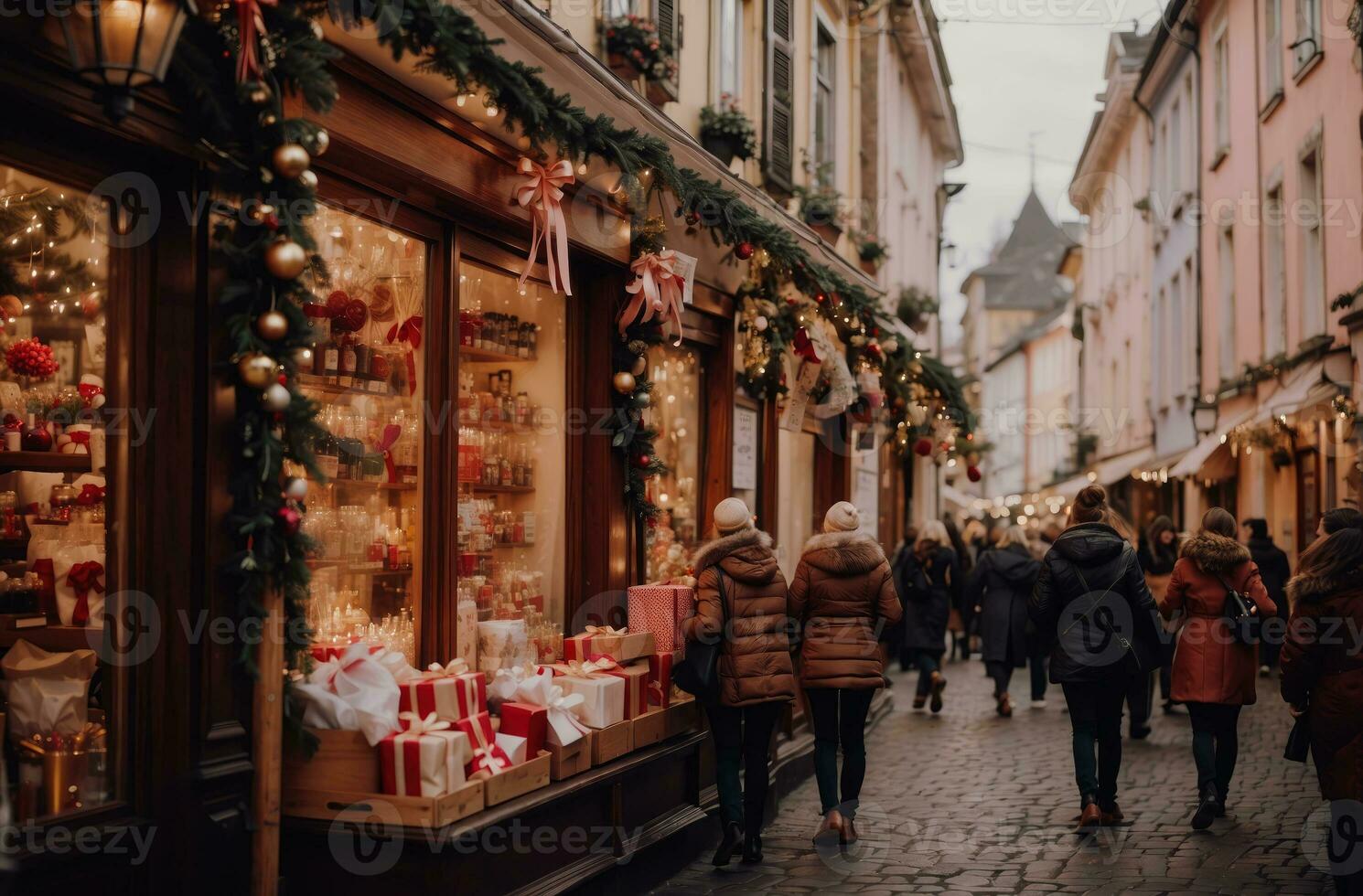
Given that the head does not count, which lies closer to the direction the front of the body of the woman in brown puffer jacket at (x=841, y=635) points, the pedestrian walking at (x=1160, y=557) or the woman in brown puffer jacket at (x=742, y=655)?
the pedestrian walking

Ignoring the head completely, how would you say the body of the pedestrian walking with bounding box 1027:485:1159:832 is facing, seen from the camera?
away from the camera

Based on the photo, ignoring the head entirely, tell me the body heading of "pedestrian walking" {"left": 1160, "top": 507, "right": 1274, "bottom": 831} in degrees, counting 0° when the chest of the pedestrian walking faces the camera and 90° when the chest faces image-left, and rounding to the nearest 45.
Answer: approximately 180°

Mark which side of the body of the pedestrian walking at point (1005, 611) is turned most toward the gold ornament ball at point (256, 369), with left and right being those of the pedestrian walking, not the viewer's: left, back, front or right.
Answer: back

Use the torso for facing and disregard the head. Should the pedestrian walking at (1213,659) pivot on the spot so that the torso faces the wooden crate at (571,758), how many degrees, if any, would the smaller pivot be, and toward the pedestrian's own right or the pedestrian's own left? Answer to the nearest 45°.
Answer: approximately 135° to the pedestrian's own left

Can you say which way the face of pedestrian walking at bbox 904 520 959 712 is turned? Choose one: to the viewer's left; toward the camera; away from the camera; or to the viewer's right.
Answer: away from the camera

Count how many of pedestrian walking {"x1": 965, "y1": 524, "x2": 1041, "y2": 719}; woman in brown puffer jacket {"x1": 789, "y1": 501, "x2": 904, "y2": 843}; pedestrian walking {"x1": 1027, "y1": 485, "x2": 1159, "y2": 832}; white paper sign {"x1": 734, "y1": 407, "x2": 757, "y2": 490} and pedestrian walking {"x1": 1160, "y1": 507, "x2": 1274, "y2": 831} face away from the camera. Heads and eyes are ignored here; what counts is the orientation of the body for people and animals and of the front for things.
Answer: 4

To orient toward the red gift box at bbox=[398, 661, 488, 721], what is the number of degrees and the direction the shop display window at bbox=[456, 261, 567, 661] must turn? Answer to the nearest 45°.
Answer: approximately 45° to its right

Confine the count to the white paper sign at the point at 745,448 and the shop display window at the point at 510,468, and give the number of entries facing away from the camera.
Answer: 0

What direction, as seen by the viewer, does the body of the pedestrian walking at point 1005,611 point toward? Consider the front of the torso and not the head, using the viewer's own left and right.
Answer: facing away from the viewer

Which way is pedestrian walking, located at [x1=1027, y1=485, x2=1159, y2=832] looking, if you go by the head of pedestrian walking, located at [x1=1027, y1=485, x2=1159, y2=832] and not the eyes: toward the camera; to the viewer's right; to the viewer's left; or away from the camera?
away from the camera

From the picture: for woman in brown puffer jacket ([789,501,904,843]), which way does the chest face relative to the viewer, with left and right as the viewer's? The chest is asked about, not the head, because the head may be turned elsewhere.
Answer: facing away from the viewer

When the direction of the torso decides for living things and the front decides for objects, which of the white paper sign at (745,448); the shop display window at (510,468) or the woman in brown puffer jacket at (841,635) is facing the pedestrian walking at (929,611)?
the woman in brown puffer jacket
